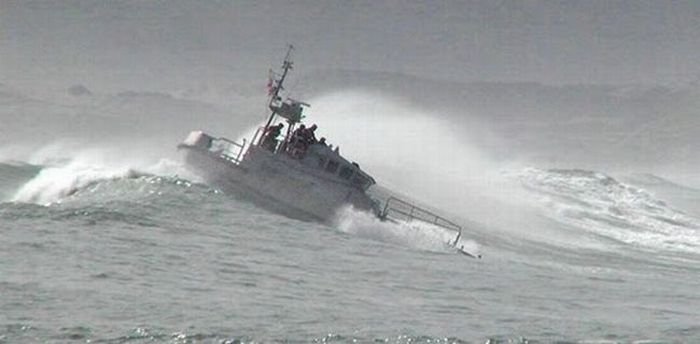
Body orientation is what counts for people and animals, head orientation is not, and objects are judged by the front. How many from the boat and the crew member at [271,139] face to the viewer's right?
2

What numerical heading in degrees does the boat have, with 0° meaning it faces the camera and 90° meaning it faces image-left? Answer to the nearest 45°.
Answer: approximately 270°

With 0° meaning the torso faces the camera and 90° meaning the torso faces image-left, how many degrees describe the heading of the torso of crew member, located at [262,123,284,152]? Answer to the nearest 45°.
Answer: approximately 270°
